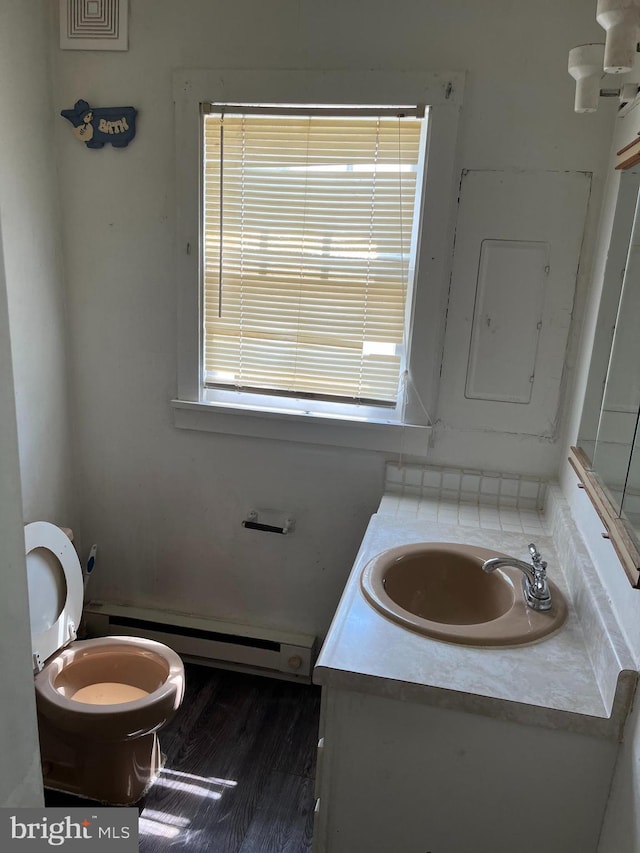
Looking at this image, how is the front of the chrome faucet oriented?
to the viewer's left

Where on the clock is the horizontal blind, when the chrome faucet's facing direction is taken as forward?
The horizontal blind is roughly at 1 o'clock from the chrome faucet.

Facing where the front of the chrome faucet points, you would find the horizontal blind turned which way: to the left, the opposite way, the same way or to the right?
to the left

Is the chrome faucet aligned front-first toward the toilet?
yes
